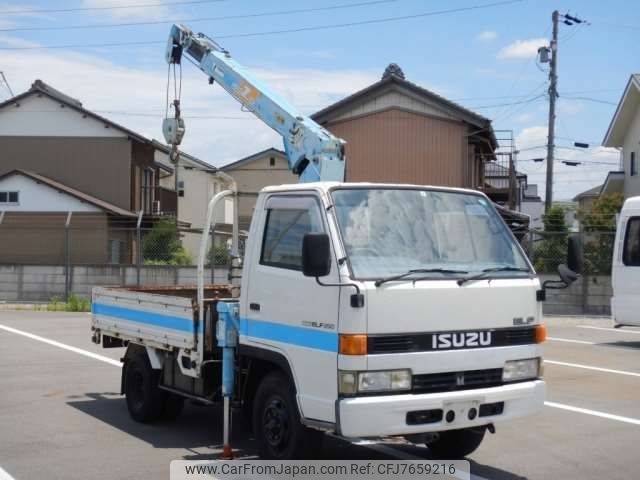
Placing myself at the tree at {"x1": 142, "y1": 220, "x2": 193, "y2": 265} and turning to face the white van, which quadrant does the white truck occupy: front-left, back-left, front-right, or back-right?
front-right

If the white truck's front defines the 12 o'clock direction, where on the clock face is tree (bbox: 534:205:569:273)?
The tree is roughly at 8 o'clock from the white truck.

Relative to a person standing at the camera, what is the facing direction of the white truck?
facing the viewer and to the right of the viewer

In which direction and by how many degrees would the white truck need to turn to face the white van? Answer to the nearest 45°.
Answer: approximately 90° to its left

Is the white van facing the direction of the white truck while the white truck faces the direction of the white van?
no

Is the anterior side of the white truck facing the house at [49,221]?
no

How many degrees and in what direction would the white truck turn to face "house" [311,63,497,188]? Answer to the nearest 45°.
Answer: approximately 135° to its left

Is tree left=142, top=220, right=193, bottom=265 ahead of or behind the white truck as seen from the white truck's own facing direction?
behind

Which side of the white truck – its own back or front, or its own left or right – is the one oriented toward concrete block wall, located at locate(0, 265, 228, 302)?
back
